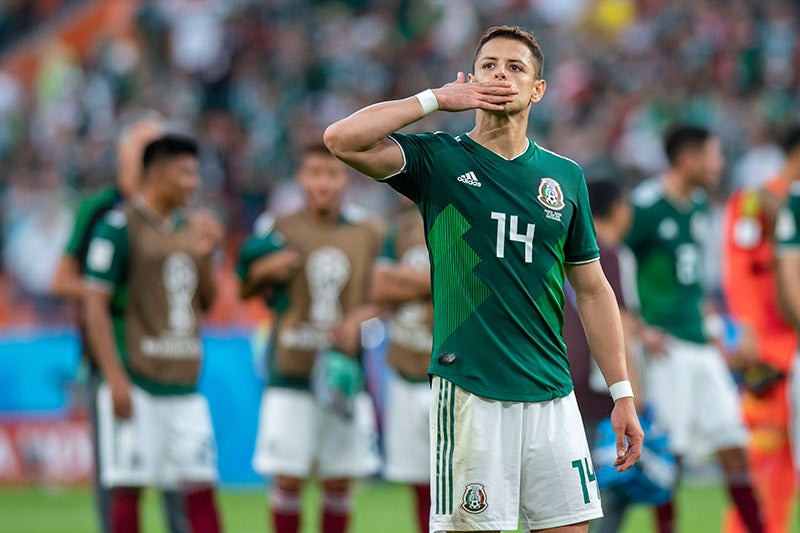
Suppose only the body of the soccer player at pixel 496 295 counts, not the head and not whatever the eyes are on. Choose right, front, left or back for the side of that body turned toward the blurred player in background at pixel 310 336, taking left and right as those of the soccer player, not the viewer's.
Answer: back

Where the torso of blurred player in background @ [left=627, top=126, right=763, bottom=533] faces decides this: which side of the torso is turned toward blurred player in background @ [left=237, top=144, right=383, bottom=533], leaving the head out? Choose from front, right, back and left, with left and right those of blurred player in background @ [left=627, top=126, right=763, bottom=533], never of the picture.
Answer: right

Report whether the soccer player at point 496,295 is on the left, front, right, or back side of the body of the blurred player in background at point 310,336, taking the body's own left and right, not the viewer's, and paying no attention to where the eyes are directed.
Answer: front

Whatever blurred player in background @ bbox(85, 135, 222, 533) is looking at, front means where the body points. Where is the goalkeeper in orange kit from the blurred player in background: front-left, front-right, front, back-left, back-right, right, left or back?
front-left

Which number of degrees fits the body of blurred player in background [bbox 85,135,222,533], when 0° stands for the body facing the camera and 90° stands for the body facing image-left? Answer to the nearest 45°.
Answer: approximately 315°
